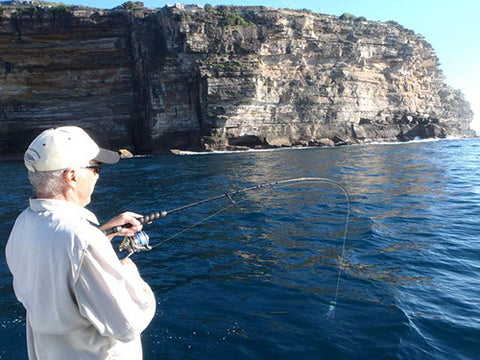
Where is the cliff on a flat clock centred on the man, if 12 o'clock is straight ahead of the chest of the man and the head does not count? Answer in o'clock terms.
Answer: The cliff is roughly at 11 o'clock from the man.

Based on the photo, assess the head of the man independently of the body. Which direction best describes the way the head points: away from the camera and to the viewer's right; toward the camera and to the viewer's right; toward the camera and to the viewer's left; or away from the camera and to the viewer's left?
away from the camera and to the viewer's right

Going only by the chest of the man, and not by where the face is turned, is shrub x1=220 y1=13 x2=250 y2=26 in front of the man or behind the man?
in front

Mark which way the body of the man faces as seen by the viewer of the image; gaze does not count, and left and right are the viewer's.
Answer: facing away from the viewer and to the right of the viewer
